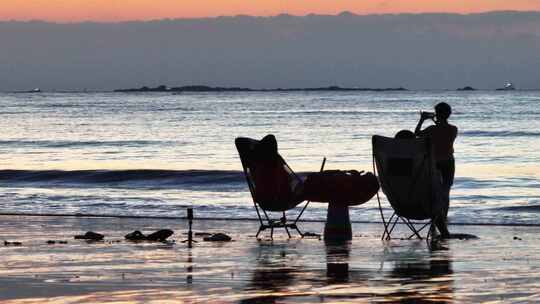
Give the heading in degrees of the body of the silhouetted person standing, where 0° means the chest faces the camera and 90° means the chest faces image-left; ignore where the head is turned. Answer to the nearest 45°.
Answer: approximately 135°

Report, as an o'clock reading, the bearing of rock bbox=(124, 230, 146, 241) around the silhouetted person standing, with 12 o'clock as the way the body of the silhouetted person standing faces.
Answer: The rock is roughly at 10 o'clock from the silhouetted person standing.

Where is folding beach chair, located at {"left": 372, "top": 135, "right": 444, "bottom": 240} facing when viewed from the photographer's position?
facing away from the viewer and to the right of the viewer

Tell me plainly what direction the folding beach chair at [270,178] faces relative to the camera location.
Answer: facing away from the viewer and to the right of the viewer

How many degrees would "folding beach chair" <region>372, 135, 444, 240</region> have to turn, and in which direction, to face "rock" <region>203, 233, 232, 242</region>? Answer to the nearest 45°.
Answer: approximately 135° to its left

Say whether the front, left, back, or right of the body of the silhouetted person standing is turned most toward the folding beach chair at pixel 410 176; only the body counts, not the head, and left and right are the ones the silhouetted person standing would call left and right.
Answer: left

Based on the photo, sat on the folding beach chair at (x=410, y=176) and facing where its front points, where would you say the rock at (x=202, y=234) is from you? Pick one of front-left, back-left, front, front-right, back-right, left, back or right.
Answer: back-left

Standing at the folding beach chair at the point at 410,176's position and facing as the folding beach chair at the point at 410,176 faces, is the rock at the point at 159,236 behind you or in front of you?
behind

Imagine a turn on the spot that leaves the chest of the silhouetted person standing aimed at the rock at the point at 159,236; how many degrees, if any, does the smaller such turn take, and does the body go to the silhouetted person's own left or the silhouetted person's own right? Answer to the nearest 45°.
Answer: approximately 45° to the silhouetted person's own left
